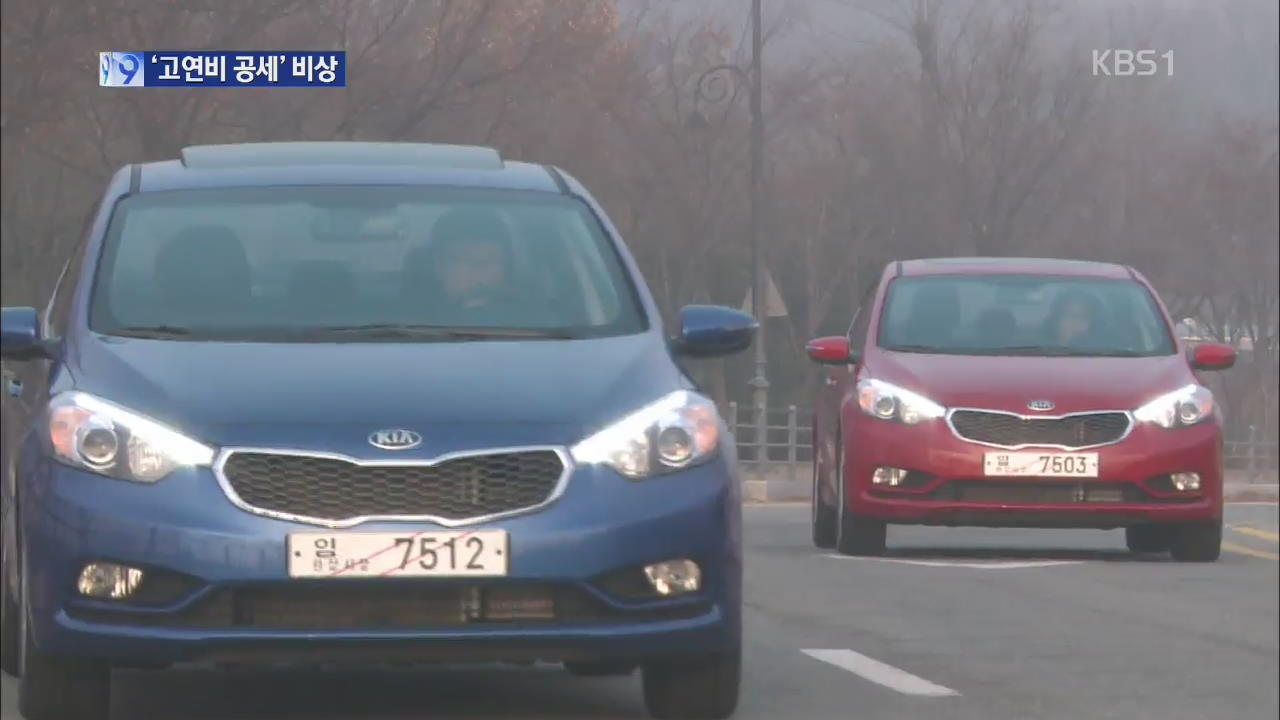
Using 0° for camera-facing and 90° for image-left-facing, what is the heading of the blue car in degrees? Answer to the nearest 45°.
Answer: approximately 0°
